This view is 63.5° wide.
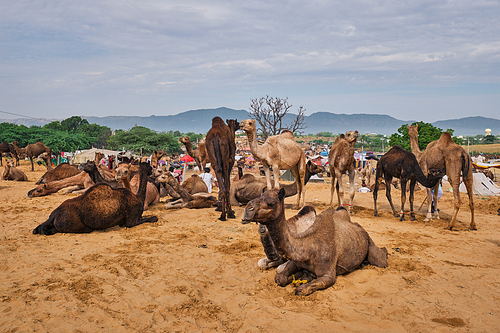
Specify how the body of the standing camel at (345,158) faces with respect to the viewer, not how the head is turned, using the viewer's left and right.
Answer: facing the viewer and to the right of the viewer

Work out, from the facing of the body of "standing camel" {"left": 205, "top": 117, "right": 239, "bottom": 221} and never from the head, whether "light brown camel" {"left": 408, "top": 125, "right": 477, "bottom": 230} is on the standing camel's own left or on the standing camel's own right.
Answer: on the standing camel's own right

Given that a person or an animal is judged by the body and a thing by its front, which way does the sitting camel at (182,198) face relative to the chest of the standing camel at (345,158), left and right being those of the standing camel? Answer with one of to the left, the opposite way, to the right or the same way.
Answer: to the right

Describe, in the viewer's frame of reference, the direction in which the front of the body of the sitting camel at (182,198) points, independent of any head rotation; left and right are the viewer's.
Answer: facing to the left of the viewer

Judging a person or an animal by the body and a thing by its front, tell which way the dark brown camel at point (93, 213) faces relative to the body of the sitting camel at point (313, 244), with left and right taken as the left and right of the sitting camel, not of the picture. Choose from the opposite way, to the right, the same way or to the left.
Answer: the opposite way

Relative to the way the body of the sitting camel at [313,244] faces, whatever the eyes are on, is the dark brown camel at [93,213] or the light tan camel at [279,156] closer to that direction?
the dark brown camel

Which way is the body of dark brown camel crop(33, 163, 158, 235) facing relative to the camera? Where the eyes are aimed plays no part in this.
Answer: to the viewer's right

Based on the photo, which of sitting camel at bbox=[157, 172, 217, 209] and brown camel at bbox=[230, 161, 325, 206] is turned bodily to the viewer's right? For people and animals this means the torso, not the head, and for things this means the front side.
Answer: the brown camel

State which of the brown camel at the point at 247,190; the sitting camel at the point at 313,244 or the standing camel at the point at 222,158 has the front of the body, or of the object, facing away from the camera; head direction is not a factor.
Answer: the standing camel

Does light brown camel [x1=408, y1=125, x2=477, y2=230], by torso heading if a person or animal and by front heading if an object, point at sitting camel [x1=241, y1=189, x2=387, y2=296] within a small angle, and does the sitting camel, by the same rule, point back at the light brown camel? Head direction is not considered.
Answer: no

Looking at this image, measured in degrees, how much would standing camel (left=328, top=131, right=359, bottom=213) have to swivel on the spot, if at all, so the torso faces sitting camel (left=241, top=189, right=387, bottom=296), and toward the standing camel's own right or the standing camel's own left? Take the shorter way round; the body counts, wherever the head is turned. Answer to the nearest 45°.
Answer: approximately 45° to the standing camel's own right

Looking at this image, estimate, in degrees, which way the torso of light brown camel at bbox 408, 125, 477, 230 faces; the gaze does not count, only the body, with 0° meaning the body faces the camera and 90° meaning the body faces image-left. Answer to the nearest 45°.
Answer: approximately 135°

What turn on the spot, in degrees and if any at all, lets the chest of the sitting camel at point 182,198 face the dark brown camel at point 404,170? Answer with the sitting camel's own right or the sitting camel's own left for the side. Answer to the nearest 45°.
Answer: approximately 180°

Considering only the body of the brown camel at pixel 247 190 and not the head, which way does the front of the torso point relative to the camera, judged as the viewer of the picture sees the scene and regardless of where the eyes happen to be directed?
to the viewer's right

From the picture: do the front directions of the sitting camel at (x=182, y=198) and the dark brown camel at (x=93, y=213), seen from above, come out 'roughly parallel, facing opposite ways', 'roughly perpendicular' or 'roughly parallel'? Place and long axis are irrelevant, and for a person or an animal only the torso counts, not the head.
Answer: roughly parallel, facing opposite ways

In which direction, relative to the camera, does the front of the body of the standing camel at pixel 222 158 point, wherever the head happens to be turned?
away from the camera

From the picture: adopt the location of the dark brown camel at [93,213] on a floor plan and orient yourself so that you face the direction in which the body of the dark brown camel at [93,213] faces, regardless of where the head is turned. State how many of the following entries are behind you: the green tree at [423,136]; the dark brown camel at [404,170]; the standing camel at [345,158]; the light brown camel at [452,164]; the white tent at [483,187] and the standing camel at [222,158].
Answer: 0

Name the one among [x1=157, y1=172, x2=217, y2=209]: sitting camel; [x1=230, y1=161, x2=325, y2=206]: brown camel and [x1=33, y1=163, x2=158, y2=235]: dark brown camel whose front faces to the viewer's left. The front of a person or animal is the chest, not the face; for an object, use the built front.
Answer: the sitting camel

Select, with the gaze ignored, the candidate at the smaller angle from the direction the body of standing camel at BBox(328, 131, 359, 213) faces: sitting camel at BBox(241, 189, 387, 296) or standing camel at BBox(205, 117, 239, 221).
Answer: the sitting camel

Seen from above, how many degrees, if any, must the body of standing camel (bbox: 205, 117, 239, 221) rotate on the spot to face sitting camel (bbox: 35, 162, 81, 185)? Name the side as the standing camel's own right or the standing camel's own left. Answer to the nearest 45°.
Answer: approximately 45° to the standing camel's own left
